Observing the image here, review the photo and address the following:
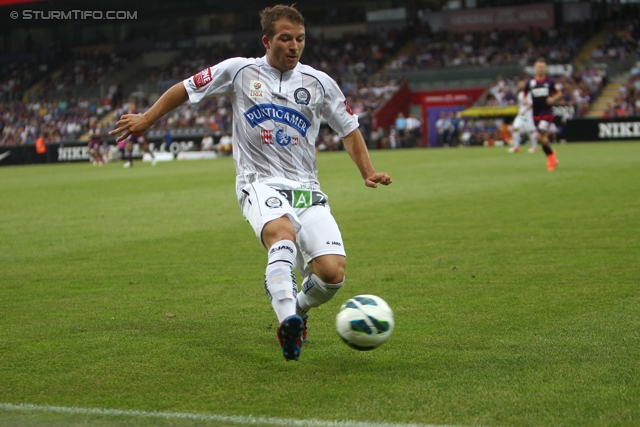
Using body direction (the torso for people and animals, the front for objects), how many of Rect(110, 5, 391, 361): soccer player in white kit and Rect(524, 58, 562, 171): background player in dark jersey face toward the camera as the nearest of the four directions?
2

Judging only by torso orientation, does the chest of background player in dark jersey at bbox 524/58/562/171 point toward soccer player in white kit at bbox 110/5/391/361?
yes

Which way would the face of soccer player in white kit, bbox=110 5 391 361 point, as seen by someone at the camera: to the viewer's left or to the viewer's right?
to the viewer's right

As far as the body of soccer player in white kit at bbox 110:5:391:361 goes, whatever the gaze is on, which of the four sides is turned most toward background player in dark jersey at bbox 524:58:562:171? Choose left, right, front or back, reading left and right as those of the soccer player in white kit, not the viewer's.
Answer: back

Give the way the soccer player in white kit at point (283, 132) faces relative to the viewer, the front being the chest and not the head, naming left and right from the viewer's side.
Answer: facing the viewer

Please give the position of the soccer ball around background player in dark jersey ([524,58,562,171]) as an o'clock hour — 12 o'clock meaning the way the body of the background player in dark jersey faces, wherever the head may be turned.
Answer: The soccer ball is roughly at 12 o'clock from the background player in dark jersey.

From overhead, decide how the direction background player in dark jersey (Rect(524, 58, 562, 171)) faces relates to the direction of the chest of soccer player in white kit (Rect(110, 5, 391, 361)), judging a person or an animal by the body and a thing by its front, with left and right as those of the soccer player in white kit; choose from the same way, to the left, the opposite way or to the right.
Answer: the same way
